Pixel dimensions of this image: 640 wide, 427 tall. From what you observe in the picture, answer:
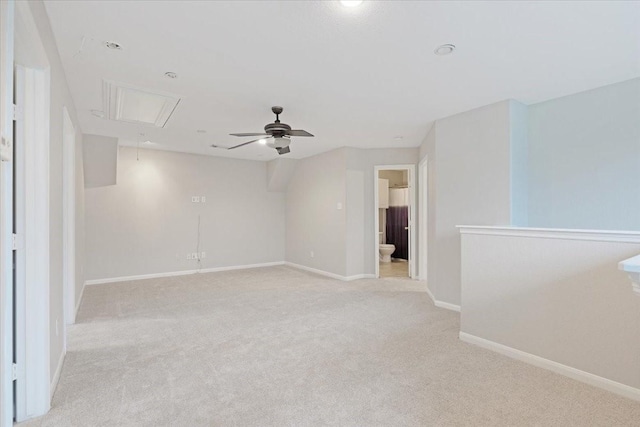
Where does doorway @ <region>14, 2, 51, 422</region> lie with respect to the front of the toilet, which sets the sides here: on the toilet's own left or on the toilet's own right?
on the toilet's own right

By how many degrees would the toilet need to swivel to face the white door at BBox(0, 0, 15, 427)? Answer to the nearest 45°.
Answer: approximately 90° to its right

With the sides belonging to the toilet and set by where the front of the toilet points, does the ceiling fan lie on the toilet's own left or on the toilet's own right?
on the toilet's own right
